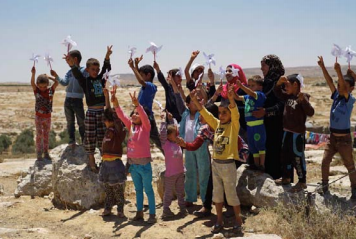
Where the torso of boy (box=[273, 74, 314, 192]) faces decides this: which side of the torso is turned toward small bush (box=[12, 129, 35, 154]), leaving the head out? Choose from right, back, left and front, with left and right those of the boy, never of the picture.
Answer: right

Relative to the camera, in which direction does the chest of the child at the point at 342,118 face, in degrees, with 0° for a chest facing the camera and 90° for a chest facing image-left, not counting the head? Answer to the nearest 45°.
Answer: approximately 45°

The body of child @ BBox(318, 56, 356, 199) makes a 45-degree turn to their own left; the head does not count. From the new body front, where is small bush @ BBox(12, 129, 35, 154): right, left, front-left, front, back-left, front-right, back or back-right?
back-right

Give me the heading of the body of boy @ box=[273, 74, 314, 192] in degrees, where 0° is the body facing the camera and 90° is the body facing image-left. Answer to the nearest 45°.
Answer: approximately 45°
